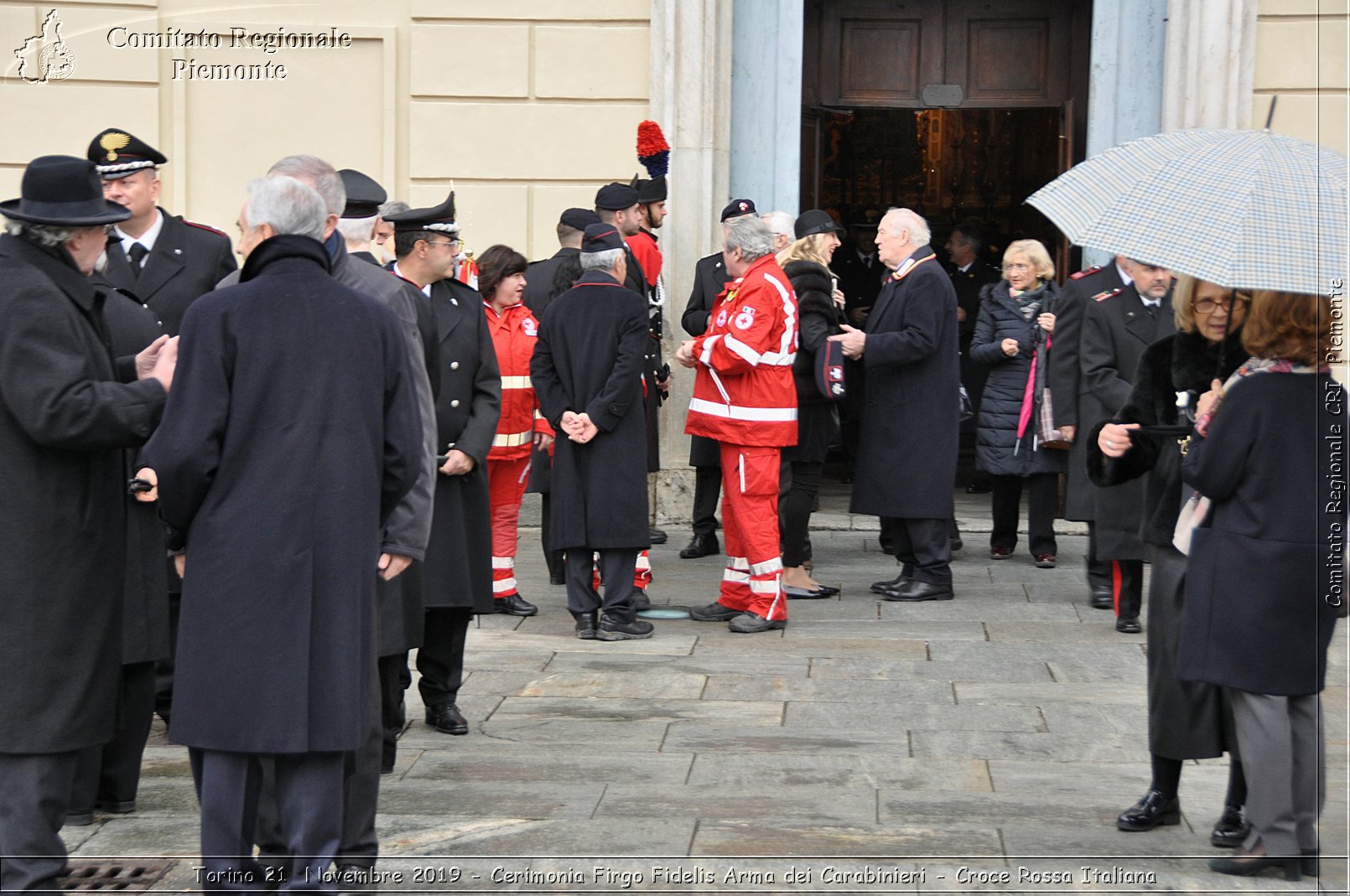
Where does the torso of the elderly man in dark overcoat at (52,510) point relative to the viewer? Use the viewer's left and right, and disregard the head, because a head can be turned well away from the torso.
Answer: facing to the right of the viewer

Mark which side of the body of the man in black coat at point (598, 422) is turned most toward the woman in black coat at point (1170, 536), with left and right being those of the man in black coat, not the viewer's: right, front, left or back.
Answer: right

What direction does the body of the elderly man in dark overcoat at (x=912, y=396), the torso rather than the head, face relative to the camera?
to the viewer's left

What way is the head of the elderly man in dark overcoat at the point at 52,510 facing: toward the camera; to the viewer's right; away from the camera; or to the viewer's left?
to the viewer's right

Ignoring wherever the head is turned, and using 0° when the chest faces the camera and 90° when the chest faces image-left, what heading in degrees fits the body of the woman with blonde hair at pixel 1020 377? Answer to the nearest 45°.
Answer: approximately 0°

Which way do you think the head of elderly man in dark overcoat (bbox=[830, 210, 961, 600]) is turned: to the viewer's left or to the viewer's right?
to the viewer's left

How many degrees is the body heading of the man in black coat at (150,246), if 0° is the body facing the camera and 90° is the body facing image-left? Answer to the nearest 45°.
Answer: approximately 45°
